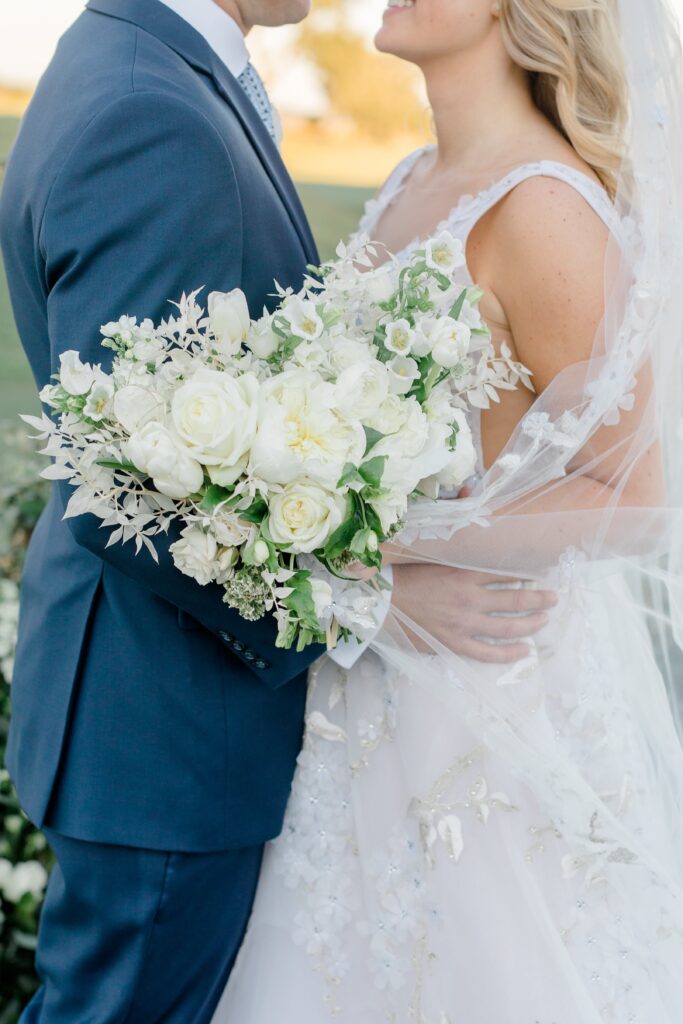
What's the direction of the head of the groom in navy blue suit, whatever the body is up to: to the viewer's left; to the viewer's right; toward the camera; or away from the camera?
to the viewer's right

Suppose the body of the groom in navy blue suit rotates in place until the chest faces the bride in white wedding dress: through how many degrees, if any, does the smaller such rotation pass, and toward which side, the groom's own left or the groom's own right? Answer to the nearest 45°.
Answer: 0° — they already face them

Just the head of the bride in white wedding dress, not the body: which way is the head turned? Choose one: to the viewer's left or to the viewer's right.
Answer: to the viewer's left

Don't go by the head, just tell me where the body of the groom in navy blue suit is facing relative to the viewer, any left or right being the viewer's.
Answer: facing to the right of the viewer
